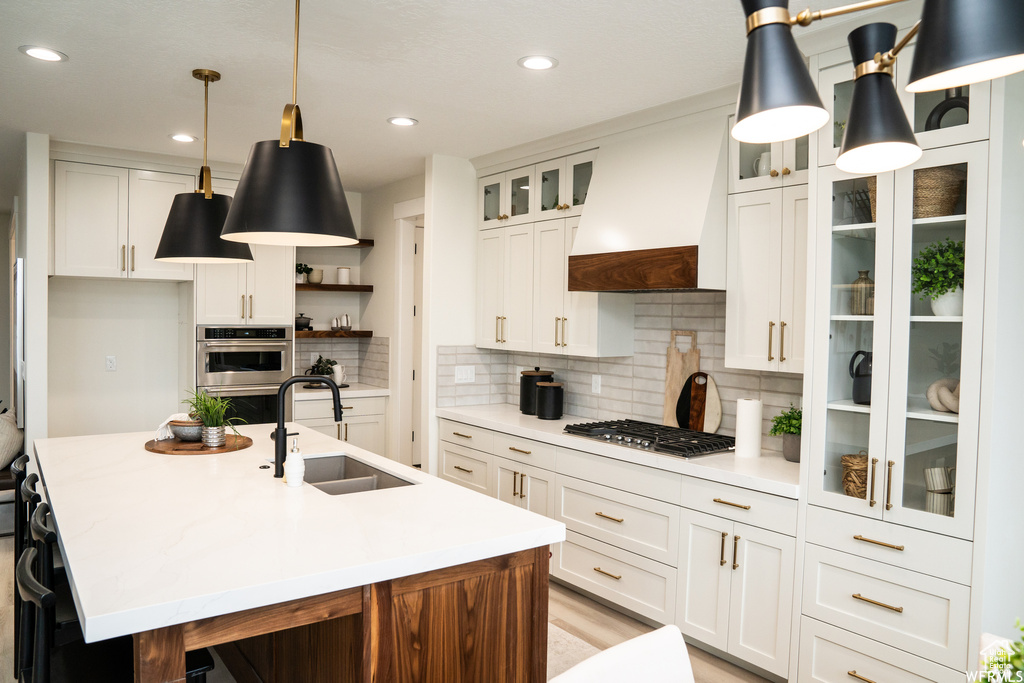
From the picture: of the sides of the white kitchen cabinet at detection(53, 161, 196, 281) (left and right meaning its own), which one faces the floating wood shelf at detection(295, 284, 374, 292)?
left

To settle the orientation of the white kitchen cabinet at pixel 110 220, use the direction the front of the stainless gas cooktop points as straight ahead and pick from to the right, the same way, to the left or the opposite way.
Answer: to the left

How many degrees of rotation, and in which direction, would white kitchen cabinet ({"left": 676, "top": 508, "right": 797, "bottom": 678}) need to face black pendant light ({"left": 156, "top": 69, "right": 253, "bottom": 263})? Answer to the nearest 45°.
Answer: approximately 45° to its right

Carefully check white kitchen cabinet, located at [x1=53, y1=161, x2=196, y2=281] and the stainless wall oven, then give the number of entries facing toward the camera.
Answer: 2

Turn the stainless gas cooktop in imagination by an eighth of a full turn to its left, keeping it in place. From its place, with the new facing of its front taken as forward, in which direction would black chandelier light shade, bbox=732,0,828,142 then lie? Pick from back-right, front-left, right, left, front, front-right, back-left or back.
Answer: front

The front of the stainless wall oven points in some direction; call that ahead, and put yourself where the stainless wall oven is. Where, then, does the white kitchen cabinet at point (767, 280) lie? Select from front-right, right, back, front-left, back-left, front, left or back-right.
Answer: front-left

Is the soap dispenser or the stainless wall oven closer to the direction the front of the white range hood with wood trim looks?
the soap dispenser
